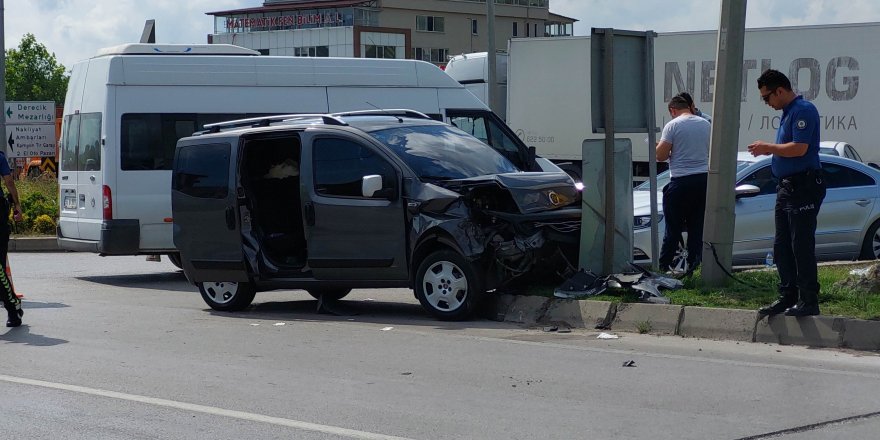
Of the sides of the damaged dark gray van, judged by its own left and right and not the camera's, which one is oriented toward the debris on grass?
front

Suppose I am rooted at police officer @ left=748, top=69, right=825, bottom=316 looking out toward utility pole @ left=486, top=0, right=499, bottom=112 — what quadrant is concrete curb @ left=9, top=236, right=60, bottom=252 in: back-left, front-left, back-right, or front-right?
front-left

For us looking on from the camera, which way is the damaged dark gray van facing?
facing the viewer and to the right of the viewer

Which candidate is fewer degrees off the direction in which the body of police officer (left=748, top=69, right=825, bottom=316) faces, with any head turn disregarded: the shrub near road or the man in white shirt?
the shrub near road

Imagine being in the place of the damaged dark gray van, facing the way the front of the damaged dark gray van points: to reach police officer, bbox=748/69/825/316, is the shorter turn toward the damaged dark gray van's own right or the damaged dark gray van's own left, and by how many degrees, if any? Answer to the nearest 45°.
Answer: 0° — it already faces them

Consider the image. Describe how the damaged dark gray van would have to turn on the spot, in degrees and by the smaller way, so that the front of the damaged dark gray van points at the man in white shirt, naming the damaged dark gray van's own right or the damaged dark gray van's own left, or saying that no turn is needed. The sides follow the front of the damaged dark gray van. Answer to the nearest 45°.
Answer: approximately 45° to the damaged dark gray van's own left

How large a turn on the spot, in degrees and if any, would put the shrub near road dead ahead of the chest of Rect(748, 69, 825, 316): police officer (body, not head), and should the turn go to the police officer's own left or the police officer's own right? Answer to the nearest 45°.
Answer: approximately 45° to the police officer's own right

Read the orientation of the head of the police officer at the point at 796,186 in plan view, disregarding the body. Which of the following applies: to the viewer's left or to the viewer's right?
to the viewer's left

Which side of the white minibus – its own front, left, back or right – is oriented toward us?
right

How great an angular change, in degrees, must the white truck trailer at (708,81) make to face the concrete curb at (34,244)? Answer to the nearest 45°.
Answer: approximately 45° to its left

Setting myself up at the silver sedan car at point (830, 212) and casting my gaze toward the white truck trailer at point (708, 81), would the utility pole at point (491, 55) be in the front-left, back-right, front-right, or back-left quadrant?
front-left

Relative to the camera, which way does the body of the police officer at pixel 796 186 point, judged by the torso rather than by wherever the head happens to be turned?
to the viewer's left

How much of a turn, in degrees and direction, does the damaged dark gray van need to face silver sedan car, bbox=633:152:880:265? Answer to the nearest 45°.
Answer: approximately 90° to its left

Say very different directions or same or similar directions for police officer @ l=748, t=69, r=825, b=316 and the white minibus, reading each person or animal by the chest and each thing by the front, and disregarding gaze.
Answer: very different directions

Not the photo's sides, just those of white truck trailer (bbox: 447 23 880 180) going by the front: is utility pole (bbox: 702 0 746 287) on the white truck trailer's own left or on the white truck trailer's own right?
on the white truck trailer's own left

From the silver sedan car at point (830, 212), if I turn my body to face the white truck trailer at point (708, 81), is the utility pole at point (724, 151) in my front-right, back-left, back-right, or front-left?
back-left

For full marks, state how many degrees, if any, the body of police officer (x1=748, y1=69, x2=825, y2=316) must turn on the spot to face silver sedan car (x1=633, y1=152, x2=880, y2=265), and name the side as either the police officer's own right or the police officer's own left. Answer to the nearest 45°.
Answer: approximately 90° to the police officer's own right
